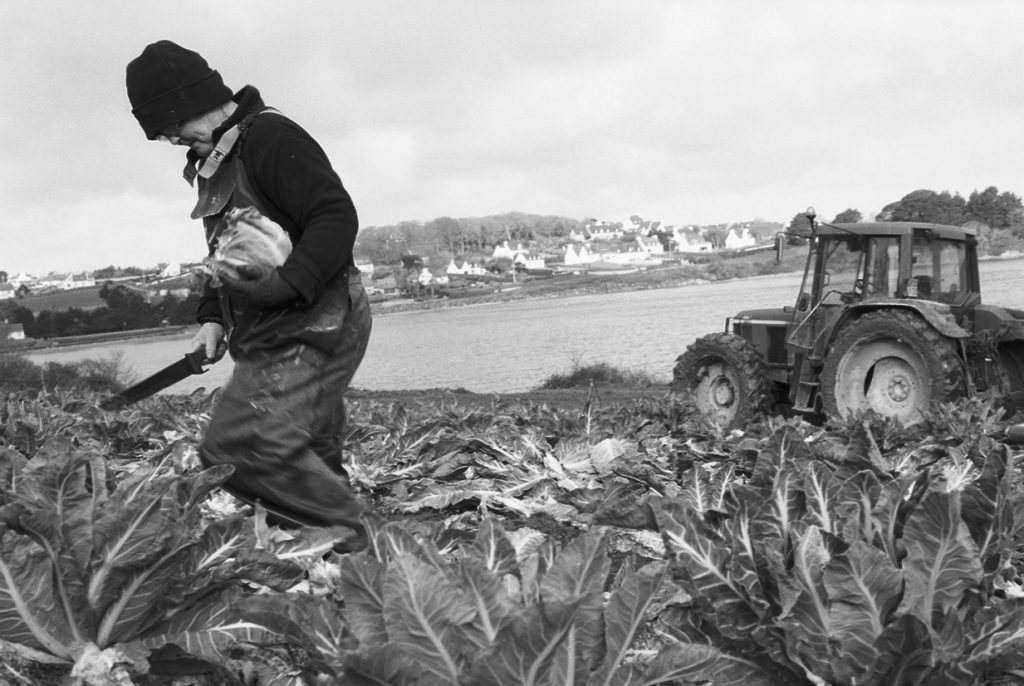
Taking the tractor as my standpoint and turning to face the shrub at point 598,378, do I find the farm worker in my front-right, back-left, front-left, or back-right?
back-left

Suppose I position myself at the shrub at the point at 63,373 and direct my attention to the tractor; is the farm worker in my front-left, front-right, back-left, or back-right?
front-right

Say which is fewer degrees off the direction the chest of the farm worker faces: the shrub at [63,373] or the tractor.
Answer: the shrub

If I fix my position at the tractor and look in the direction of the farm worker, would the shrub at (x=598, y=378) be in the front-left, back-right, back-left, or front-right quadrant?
back-right

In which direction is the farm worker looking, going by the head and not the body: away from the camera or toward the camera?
toward the camera

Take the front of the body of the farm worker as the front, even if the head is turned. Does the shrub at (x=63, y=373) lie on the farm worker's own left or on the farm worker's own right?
on the farm worker's own right

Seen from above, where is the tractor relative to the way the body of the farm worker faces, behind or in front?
behind

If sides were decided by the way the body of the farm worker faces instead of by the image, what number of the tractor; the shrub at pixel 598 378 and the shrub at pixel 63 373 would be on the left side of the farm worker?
0

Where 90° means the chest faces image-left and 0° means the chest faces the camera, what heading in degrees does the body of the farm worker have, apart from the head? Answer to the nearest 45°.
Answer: approximately 90°

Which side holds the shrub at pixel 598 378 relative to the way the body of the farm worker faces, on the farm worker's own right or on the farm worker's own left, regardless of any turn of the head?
on the farm worker's own right

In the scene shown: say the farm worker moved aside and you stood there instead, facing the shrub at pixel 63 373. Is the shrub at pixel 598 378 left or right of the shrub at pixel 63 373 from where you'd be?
right
